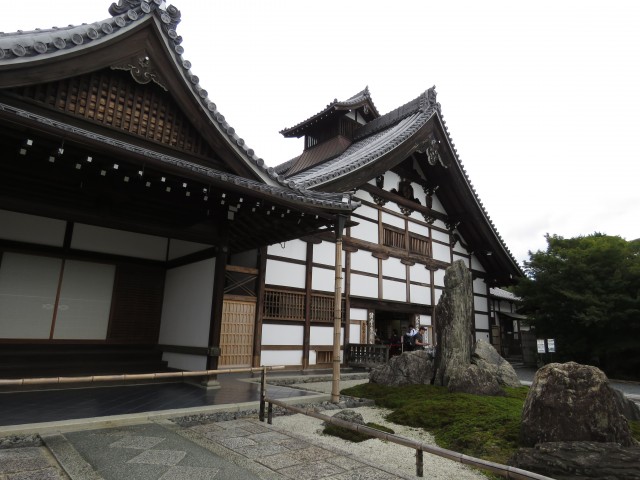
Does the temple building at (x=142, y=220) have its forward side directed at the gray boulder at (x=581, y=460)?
yes

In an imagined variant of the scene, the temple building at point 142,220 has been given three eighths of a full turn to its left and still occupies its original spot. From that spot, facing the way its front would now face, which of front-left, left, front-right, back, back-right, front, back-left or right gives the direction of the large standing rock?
right

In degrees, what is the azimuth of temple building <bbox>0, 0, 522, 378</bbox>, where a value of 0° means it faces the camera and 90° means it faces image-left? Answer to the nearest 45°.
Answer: approximately 315°

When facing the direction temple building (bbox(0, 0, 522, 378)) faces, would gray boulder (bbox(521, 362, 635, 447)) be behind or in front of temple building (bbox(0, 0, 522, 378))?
in front

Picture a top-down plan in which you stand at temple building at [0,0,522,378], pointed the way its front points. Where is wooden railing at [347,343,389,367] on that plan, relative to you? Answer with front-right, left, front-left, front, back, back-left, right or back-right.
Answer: left

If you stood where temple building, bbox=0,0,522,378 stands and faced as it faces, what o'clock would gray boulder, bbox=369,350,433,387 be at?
The gray boulder is roughly at 10 o'clock from the temple building.

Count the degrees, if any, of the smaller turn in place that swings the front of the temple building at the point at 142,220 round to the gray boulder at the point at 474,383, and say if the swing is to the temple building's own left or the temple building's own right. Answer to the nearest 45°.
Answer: approximately 45° to the temple building's own left
